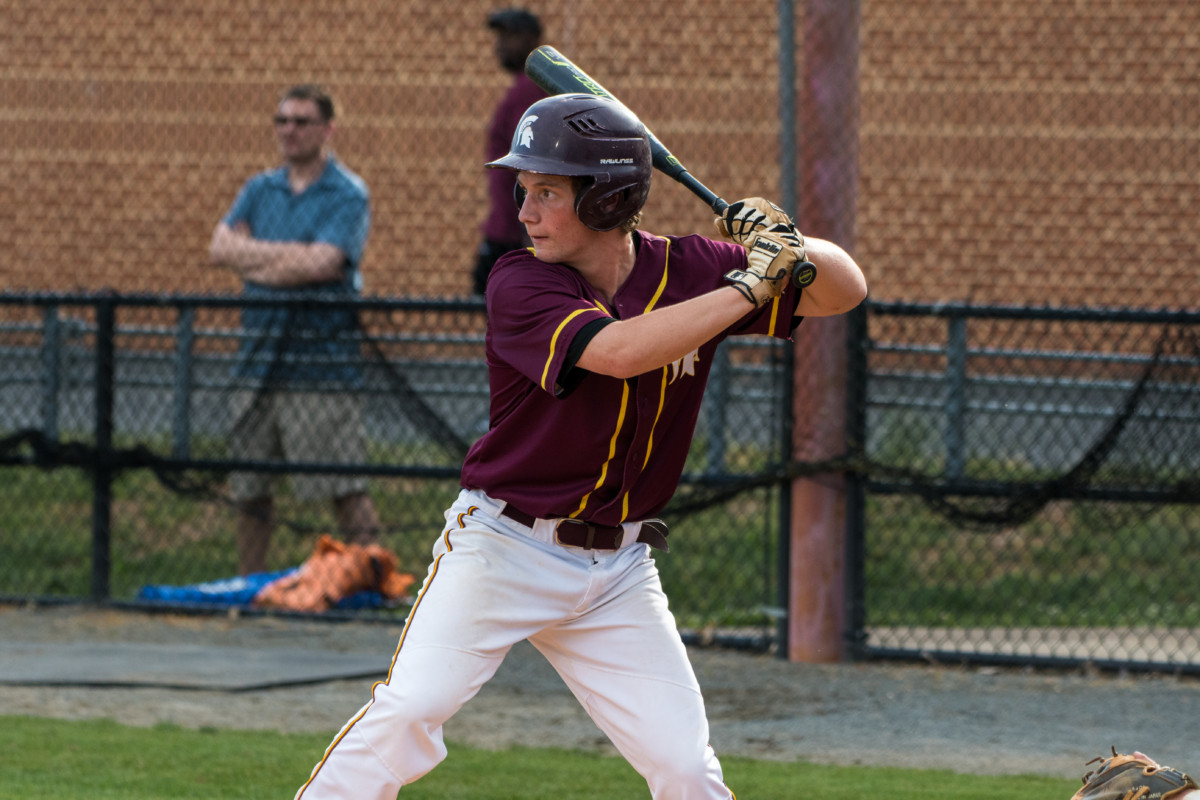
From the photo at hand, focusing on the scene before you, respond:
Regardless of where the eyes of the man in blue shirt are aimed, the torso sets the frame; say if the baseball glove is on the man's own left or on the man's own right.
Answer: on the man's own left

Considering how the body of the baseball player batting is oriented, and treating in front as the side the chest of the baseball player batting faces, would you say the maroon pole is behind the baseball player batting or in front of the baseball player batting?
behind

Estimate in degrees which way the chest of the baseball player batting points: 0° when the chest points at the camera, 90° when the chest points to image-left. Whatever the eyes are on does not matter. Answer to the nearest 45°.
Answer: approximately 0°

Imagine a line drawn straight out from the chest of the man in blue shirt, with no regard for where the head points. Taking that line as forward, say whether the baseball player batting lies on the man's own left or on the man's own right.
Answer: on the man's own left

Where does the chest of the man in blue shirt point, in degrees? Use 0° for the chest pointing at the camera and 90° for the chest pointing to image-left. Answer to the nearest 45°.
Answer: approximately 45°
